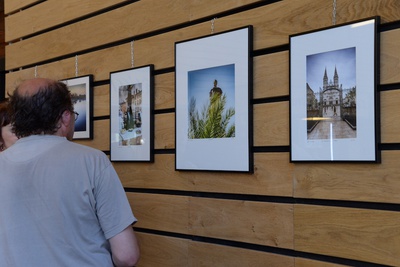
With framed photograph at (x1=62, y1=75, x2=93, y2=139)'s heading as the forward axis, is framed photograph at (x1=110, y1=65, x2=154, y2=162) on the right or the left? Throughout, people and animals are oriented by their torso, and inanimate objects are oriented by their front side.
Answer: on its left

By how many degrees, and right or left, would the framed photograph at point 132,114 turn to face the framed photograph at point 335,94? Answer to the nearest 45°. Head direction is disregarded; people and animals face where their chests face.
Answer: approximately 90° to its left

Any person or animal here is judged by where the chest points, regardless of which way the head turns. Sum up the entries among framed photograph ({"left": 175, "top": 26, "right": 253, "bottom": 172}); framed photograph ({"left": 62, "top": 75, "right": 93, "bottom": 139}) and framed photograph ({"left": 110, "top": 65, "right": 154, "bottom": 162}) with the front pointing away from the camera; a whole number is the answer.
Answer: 0

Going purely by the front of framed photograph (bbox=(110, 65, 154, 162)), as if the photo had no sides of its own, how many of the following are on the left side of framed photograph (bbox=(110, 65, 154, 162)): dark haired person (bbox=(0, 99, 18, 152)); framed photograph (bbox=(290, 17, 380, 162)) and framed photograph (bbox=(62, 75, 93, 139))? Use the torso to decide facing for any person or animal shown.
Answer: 1

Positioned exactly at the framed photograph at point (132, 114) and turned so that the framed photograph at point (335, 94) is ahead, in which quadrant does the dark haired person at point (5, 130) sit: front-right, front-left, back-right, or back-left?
back-right

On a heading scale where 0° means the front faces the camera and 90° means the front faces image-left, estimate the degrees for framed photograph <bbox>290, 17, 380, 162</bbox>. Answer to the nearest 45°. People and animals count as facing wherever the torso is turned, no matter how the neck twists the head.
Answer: approximately 45°

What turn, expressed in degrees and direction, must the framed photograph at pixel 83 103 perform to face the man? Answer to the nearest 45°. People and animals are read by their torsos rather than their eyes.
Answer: approximately 45° to its left

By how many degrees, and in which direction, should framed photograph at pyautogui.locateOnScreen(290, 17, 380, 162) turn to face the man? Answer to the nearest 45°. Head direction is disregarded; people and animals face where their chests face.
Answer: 0° — it already faces them

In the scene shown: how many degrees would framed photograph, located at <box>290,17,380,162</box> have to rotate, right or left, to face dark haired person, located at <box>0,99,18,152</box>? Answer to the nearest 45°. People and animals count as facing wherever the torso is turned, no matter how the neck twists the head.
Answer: approximately 45° to its right

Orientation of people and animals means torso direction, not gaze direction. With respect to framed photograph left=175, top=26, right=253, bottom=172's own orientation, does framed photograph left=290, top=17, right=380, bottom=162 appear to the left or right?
on its left

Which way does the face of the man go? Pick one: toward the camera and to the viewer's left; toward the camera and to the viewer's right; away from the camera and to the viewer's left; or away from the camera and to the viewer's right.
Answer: away from the camera and to the viewer's right

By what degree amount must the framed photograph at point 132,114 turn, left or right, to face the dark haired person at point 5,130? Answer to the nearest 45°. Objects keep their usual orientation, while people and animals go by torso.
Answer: approximately 45° to its right

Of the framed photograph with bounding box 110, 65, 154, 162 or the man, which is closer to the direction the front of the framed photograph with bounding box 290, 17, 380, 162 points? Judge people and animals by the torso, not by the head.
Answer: the man

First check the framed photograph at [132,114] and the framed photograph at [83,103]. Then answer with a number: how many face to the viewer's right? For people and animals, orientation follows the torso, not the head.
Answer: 0

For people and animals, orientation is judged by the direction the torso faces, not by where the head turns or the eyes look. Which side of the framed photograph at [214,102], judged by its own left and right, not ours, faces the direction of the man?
front

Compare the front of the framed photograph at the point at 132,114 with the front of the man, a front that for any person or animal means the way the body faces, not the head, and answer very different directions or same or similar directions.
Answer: very different directions
